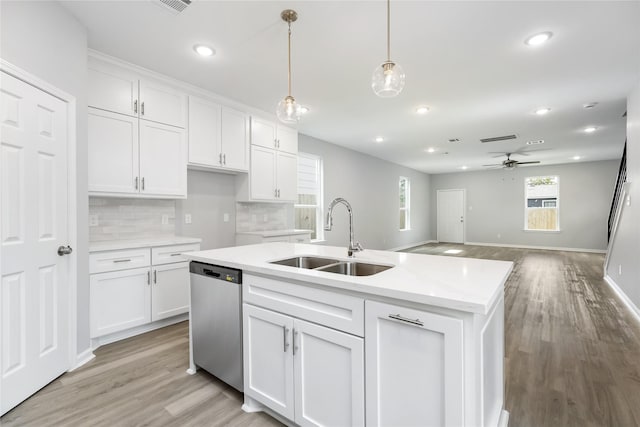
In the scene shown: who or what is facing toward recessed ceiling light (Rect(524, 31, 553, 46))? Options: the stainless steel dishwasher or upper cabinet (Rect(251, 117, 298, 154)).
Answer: the upper cabinet

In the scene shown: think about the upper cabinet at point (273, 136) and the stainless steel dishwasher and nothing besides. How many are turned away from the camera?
0

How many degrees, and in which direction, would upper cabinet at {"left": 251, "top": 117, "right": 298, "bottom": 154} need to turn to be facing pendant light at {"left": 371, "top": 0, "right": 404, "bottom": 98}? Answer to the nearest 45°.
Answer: approximately 45° to its right

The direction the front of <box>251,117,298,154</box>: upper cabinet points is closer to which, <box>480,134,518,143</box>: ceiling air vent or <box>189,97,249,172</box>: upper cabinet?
the ceiling air vent

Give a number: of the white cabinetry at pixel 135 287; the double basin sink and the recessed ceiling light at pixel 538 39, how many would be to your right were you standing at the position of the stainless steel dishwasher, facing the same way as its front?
1

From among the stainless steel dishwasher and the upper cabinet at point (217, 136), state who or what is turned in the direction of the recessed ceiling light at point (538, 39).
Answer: the upper cabinet

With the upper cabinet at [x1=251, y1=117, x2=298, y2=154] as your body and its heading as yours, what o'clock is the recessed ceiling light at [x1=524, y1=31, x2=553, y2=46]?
The recessed ceiling light is roughly at 12 o'clock from the upper cabinet.

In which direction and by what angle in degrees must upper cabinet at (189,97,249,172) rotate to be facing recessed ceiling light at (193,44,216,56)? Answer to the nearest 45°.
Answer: approximately 45° to its right

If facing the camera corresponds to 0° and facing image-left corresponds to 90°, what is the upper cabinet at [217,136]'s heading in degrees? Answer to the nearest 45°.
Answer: approximately 315°

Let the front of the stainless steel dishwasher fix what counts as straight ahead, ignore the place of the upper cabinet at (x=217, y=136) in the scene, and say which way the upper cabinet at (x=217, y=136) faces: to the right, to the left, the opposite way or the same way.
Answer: to the left

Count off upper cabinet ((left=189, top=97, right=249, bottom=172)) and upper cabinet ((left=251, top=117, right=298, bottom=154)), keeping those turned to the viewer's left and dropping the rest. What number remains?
0

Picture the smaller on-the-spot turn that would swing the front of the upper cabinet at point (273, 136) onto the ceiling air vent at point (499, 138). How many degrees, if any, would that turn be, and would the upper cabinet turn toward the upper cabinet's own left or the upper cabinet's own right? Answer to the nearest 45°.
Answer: approximately 45° to the upper cabinet's own left

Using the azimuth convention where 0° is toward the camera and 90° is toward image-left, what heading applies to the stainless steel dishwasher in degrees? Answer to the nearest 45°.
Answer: approximately 45°

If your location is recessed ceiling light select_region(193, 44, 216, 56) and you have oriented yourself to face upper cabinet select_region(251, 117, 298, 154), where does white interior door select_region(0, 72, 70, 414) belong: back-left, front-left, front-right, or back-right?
back-left

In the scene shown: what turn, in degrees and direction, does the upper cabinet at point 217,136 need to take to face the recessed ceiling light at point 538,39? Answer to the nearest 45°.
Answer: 0° — it already faces it

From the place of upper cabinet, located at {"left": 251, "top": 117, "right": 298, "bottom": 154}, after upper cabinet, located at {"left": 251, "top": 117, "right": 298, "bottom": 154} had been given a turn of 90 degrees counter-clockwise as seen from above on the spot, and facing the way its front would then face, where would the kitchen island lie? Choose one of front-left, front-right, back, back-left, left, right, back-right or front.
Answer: back-right

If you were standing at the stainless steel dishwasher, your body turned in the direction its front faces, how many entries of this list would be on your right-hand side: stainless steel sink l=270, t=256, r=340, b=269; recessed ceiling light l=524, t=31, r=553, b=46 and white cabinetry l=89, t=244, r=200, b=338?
1
